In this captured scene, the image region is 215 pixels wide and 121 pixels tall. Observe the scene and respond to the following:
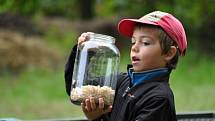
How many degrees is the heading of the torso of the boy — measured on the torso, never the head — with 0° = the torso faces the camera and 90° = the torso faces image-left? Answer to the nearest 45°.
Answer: approximately 45°
